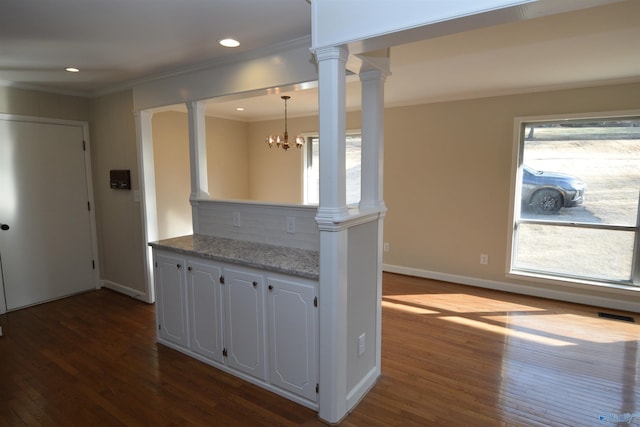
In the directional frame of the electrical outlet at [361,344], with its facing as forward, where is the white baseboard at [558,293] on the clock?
The white baseboard is roughly at 9 o'clock from the electrical outlet.

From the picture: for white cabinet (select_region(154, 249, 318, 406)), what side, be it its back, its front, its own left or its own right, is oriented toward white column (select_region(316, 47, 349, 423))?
left

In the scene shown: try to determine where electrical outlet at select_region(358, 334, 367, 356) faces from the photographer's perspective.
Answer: facing the viewer and to the right of the viewer

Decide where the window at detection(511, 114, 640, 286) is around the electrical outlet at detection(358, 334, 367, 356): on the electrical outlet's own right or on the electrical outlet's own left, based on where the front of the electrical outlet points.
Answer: on the electrical outlet's own left

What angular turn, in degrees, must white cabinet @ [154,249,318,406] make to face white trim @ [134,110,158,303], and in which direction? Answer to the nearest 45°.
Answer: approximately 90° to its right

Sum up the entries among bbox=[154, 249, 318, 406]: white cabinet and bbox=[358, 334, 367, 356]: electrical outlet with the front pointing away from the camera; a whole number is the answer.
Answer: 0

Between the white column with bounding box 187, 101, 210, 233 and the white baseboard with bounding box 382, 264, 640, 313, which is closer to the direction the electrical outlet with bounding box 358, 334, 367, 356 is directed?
the white baseboard

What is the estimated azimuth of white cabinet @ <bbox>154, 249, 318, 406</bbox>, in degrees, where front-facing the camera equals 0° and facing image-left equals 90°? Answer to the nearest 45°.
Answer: approximately 45°

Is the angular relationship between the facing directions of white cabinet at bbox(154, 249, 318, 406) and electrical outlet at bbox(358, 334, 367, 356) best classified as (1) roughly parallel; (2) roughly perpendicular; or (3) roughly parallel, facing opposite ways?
roughly perpendicular

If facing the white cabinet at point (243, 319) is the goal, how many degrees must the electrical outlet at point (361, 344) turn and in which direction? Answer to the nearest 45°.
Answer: approximately 135° to its right

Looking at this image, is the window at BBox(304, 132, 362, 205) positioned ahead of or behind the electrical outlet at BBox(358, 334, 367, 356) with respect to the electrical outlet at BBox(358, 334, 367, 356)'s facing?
behind

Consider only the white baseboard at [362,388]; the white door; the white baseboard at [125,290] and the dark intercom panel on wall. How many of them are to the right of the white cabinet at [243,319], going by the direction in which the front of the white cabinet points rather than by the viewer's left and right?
3

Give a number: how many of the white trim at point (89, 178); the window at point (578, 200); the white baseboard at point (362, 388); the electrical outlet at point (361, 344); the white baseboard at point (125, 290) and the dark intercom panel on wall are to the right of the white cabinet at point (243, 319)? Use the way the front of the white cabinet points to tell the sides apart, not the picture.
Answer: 3

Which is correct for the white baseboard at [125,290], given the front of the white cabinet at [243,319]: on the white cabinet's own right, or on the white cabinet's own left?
on the white cabinet's own right

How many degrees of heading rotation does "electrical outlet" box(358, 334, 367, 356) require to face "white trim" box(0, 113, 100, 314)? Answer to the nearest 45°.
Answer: approximately 180°
